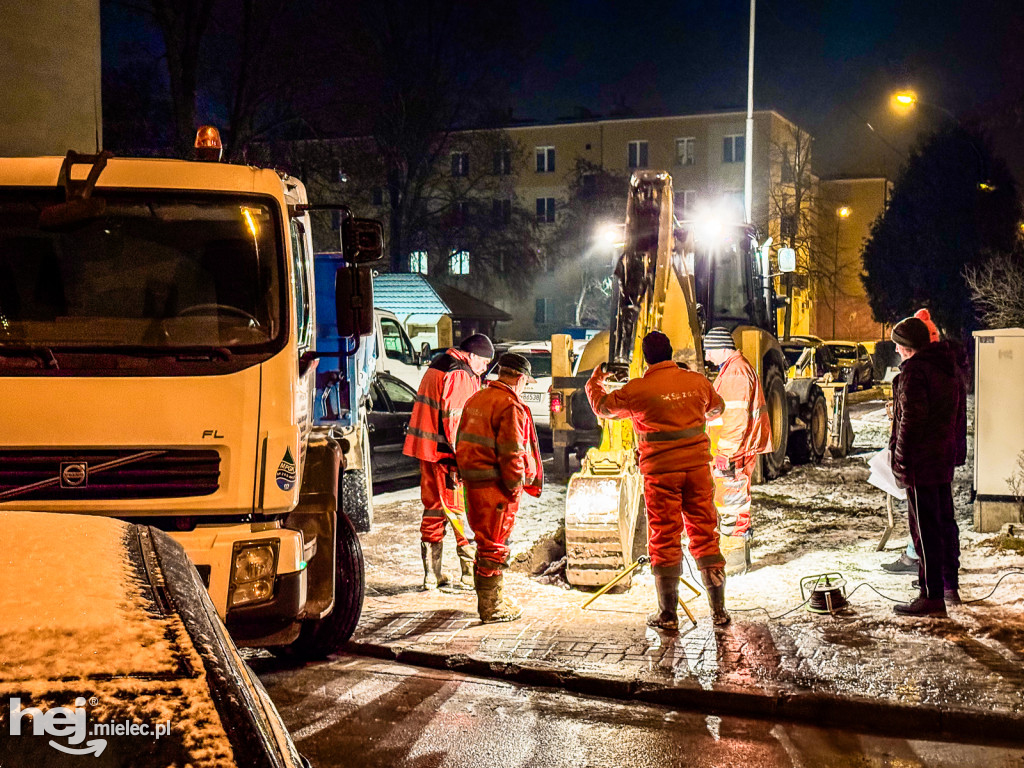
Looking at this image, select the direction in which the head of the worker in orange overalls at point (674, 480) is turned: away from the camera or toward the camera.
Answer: away from the camera

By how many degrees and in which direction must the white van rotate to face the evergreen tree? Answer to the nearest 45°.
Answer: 0° — it already faces it

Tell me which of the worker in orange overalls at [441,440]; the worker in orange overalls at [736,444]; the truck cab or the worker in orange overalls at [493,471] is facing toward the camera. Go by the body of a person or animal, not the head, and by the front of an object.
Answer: the truck cab

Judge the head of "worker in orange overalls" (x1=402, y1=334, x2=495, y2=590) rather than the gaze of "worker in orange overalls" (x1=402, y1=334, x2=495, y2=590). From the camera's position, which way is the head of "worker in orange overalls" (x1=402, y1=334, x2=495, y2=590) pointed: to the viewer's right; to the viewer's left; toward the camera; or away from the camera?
to the viewer's right

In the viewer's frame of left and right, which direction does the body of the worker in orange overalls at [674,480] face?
facing away from the viewer

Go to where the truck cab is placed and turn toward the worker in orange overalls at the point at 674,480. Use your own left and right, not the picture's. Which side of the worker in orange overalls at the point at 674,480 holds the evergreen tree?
left

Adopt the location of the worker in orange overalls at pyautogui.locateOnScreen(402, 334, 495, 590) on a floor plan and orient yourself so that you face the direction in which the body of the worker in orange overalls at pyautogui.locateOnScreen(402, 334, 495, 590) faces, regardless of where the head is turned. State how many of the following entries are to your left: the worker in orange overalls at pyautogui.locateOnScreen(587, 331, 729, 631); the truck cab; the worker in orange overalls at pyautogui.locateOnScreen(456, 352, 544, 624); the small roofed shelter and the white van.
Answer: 2

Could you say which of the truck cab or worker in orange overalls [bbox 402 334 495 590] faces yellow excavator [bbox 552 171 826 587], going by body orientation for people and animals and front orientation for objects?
the worker in orange overalls

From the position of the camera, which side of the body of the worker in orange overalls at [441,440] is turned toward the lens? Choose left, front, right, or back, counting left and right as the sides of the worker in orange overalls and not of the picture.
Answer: right

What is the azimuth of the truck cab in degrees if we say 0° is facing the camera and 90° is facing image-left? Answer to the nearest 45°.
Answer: approximately 0°

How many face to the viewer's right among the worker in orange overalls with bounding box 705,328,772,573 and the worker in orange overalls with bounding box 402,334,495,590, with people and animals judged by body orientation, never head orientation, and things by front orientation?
1

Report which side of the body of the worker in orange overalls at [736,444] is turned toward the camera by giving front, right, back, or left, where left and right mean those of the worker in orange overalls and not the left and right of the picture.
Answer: left

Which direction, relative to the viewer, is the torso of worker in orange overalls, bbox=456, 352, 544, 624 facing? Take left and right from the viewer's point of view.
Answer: facing away from the viewer and to the right of the viewer

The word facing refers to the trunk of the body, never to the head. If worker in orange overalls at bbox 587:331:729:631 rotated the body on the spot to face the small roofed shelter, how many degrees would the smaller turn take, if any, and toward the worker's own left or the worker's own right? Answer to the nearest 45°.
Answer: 0° — they already face it
